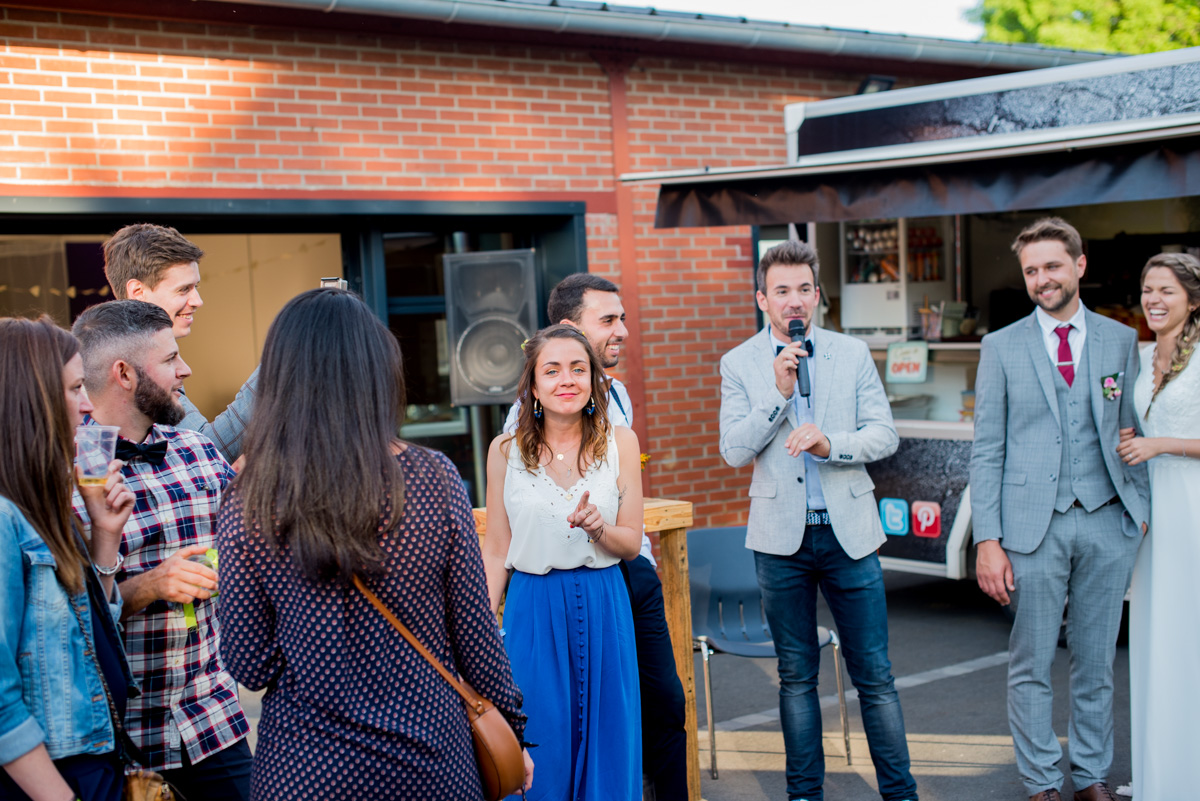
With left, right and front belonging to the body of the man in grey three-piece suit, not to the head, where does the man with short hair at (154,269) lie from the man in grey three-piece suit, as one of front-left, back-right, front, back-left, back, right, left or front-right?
front-right

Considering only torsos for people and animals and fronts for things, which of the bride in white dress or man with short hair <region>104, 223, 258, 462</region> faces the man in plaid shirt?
the bride in white dress

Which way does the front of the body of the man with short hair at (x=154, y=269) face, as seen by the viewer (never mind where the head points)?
to the viewer's right

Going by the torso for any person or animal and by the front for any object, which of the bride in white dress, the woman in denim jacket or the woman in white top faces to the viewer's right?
the woman in denim jacket

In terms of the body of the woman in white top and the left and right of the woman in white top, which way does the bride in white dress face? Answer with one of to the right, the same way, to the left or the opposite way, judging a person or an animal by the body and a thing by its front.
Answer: to the right

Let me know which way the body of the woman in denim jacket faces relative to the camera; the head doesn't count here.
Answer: to the viewer's right

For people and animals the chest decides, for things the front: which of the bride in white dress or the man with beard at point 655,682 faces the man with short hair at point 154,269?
the bride in white dress

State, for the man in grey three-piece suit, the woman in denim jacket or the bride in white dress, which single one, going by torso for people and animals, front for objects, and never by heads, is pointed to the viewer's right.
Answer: the woman in denim jacket

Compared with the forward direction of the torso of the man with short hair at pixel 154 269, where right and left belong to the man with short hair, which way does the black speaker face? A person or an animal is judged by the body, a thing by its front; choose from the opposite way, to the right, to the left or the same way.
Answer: to the right

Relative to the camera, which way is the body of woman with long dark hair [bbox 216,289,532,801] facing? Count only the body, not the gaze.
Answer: away from the camera

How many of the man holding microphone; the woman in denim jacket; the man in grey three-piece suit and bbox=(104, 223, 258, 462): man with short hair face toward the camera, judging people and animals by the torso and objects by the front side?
2

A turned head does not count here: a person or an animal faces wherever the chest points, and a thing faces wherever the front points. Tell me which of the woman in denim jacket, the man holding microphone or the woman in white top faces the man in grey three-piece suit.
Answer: the woman in denim jacket
